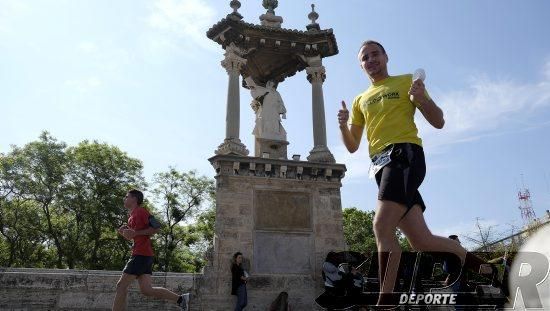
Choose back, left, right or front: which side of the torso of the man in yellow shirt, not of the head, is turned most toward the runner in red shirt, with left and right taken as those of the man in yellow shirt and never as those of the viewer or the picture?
right

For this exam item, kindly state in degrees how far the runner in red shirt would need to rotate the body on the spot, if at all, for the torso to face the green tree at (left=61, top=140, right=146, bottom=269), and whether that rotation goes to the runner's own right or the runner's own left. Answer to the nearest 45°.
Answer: approximately 90° to the runner's own right

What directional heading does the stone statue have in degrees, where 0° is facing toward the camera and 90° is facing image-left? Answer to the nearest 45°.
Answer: approximately 45°

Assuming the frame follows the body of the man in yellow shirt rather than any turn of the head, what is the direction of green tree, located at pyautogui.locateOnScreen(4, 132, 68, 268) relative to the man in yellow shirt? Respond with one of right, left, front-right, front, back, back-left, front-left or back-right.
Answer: right

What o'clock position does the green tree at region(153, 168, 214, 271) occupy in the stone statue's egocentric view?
The green tree is roughly at 4 o'clock from the stone statue.

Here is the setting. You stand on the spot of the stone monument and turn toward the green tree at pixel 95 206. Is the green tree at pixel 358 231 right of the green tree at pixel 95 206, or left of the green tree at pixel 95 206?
right

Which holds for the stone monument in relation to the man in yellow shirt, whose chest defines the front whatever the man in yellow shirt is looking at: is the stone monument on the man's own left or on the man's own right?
on the man's own right

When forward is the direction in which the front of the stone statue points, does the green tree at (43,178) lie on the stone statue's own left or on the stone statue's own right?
on the stone statue's own right

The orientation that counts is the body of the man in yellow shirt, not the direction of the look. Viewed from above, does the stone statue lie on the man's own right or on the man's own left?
on the man's own right

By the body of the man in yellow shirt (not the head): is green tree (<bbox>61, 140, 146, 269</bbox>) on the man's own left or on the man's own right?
on the man's own right
